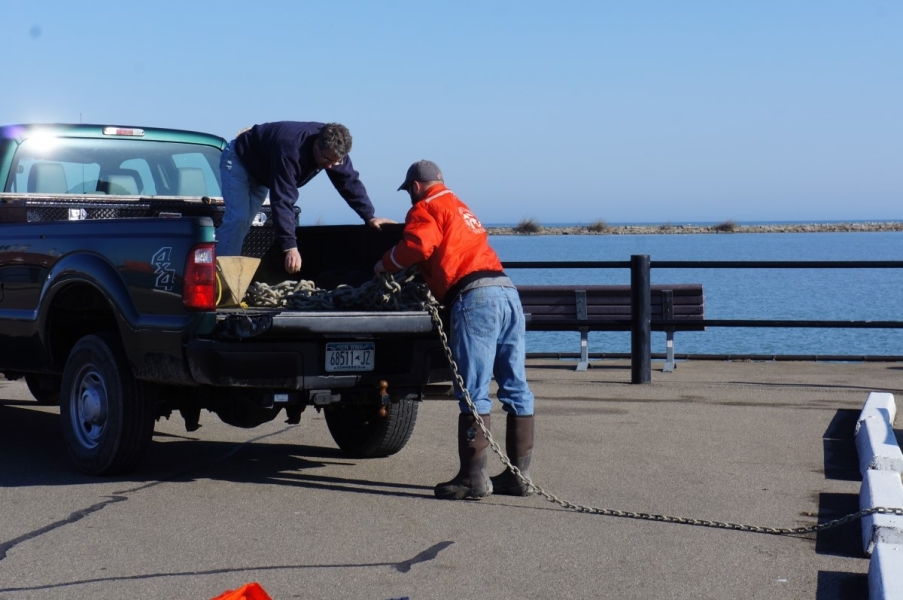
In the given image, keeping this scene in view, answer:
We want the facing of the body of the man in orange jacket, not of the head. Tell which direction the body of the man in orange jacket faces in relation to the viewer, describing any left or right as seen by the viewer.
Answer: facing away from the viewer and to the left of the viewer

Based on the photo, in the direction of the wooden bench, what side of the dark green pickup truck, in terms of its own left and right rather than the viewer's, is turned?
right

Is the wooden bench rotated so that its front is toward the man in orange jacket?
no

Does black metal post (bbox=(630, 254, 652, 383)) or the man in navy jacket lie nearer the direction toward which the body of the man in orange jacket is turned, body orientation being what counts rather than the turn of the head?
the man in navy jacket

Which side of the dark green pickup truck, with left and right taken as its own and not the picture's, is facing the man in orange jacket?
back

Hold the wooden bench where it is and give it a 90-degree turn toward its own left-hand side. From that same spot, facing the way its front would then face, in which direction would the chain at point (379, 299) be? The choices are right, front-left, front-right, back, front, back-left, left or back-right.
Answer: left

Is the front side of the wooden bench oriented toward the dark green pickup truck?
no

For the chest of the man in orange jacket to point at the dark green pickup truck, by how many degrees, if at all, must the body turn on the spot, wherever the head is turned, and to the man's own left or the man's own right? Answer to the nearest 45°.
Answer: approximately 45° to the man's own left

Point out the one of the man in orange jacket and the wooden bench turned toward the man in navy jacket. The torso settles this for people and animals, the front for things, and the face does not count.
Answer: the man in orange jacket

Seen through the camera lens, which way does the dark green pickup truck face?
facing away from the viewer and to the left of the viewer

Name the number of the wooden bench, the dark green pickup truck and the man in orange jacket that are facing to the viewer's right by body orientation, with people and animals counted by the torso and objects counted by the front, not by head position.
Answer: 0

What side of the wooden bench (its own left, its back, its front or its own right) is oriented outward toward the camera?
back

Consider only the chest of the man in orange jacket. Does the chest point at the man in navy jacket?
yes

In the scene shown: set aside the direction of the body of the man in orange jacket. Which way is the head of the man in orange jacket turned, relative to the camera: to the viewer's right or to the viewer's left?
to the viewer's left

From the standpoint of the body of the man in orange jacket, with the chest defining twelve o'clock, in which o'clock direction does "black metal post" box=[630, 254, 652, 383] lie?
The black metal post is roughly at 2 o'clock from the man in orange jacket.

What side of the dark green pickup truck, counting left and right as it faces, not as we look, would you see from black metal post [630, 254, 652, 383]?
right

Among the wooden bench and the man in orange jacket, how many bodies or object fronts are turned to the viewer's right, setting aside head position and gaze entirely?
0

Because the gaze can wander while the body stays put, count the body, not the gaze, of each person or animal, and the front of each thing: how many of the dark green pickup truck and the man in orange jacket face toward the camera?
0
